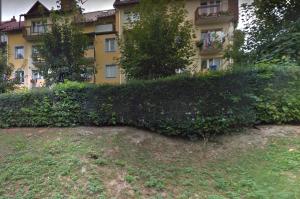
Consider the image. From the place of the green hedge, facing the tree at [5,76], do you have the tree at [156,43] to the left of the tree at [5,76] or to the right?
right

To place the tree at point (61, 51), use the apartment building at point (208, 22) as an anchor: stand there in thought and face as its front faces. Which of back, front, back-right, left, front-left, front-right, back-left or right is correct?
front-right

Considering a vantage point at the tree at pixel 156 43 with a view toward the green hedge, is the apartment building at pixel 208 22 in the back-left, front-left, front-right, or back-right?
back-left

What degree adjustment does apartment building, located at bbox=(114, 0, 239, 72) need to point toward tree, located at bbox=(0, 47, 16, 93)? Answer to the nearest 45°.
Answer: approximately 45° to its right

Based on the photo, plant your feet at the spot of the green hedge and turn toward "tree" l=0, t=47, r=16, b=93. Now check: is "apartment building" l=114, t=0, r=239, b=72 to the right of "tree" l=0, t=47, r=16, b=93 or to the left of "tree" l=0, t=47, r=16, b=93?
right

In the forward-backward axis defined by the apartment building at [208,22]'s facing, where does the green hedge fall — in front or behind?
in front

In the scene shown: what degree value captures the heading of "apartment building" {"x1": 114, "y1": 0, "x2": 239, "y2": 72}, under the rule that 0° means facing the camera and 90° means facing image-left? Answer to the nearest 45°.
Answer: approximately 0°
